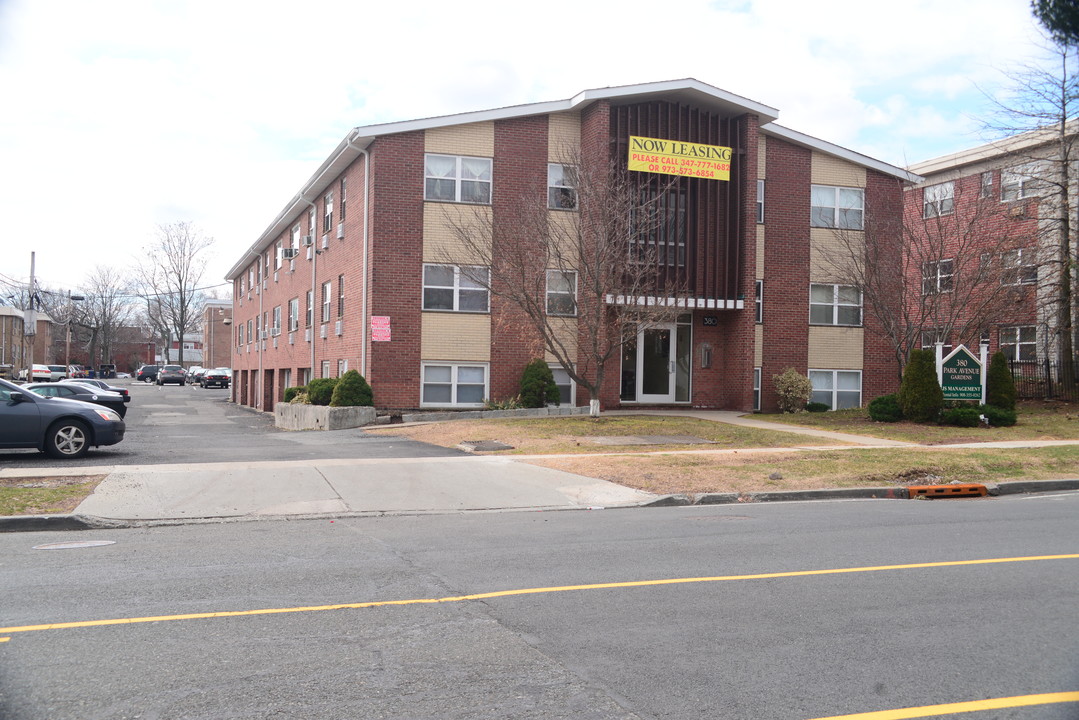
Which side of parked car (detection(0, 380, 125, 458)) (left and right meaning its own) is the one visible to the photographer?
right

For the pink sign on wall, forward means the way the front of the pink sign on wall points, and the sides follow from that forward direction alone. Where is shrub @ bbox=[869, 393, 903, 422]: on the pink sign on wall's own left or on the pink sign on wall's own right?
on the pink sign on wall's own left

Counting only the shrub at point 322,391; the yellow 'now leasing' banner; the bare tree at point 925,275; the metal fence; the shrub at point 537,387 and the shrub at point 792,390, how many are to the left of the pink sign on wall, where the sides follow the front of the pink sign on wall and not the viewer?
5

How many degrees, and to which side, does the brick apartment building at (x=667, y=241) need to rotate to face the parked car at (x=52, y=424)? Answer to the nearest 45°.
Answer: approximately 45° to its right

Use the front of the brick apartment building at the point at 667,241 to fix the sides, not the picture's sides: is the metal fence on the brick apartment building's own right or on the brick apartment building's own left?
on the brick apartment building's own left

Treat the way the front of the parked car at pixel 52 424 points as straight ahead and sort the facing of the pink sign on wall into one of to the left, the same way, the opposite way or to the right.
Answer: to the right

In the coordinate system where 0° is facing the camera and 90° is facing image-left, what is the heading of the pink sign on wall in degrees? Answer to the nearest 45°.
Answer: approximately 0°

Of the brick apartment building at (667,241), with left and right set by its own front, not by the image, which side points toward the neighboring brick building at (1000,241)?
left

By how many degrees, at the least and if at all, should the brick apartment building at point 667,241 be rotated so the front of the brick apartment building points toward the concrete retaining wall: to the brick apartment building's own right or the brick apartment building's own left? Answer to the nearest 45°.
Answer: approximately 90° to the brick apartment building's own right

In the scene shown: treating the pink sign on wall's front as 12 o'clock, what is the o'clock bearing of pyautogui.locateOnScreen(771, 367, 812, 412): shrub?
The shrub is roughly at 9 o'clock from the pink sign on wall.

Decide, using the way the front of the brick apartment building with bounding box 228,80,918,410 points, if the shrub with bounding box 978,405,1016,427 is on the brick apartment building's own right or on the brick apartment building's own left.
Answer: on the brick apartment building's own left

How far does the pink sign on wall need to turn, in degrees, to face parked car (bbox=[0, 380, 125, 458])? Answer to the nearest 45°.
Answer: approximately 45° to its right

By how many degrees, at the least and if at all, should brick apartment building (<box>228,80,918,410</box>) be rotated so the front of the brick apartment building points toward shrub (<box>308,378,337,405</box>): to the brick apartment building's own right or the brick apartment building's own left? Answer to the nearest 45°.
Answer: approximately 90° to the brick apartment building's own right
